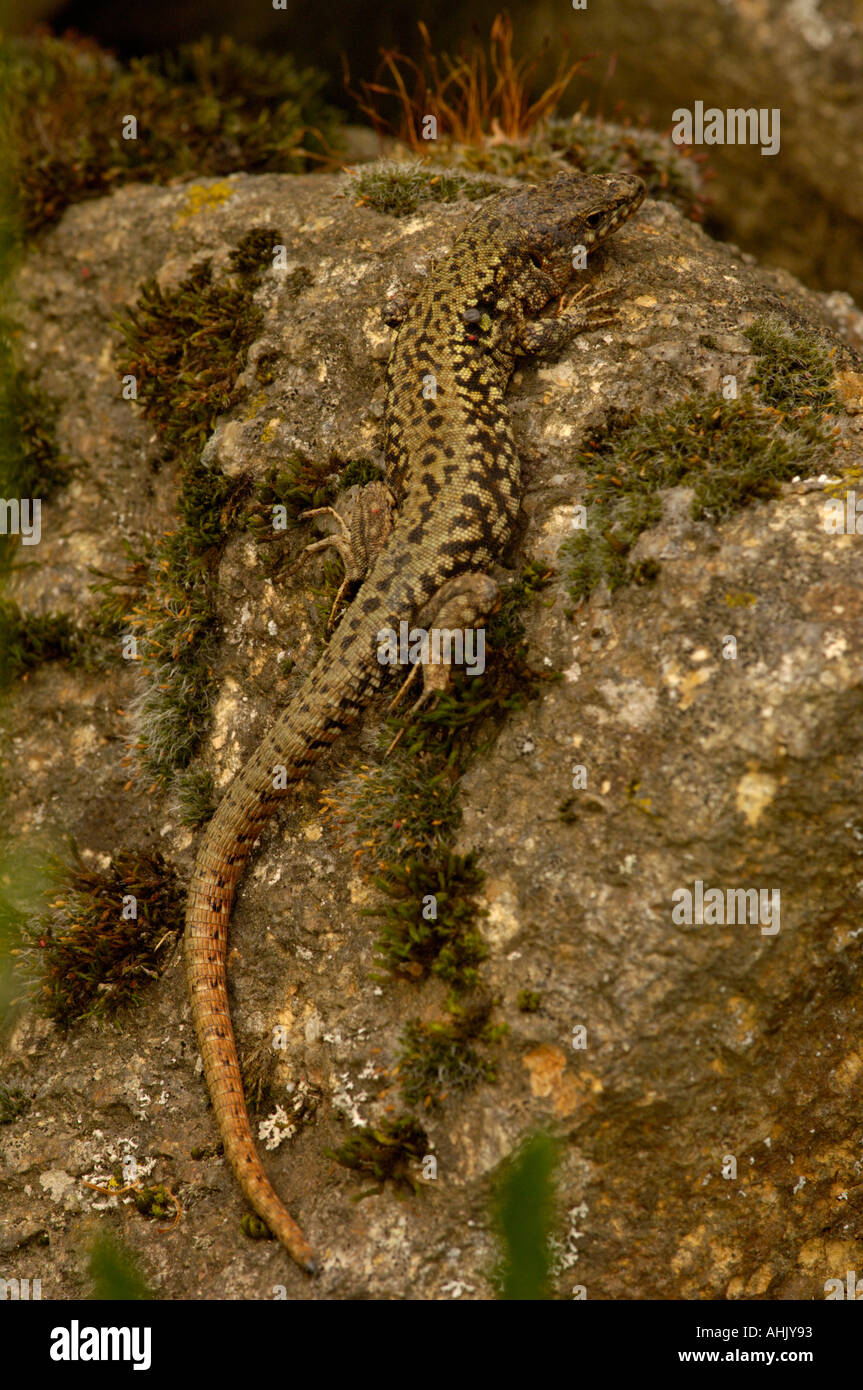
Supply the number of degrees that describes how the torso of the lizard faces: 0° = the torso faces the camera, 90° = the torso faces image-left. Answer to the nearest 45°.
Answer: approximately 225°

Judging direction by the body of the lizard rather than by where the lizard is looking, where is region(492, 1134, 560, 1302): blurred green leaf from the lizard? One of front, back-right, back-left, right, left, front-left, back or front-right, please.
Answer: back-right

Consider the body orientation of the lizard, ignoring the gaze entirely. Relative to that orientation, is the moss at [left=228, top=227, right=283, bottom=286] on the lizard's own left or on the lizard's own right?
on the lizard's own left

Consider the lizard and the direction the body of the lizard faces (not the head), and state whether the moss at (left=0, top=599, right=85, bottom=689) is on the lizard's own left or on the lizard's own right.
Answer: on the lizard's own left

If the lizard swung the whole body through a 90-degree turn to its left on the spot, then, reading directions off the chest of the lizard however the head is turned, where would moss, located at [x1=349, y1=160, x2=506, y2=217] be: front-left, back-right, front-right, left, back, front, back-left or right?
front-right
